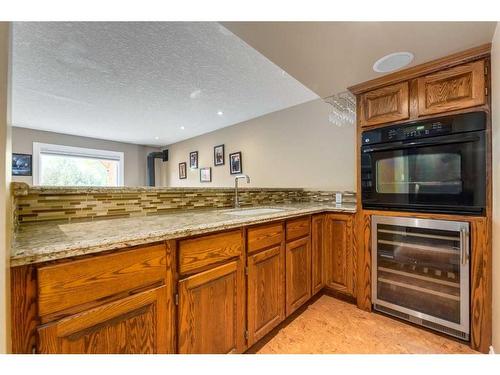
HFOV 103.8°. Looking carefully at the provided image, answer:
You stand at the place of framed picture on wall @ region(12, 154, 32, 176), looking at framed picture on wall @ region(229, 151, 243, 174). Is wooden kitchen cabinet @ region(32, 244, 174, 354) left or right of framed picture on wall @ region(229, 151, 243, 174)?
right

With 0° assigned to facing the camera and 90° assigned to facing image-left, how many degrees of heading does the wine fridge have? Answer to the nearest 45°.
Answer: approximately 45°

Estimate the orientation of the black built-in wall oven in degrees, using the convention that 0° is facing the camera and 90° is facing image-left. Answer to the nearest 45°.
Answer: approximately 45°

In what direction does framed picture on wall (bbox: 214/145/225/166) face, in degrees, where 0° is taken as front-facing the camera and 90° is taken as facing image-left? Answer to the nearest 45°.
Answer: approximately 45°

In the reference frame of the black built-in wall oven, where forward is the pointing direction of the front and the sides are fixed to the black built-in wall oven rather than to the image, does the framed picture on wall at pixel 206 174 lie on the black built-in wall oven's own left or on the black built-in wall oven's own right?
on the black built-in wall oven's own right

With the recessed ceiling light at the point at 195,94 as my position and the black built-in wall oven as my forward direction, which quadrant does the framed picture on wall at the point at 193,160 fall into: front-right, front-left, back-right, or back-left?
back-left

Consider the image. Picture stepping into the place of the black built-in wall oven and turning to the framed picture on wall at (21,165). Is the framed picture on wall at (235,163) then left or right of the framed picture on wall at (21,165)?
right

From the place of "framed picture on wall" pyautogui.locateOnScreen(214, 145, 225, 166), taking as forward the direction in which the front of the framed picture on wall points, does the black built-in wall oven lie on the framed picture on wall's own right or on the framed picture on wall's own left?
on the framed picture on wall's own left
